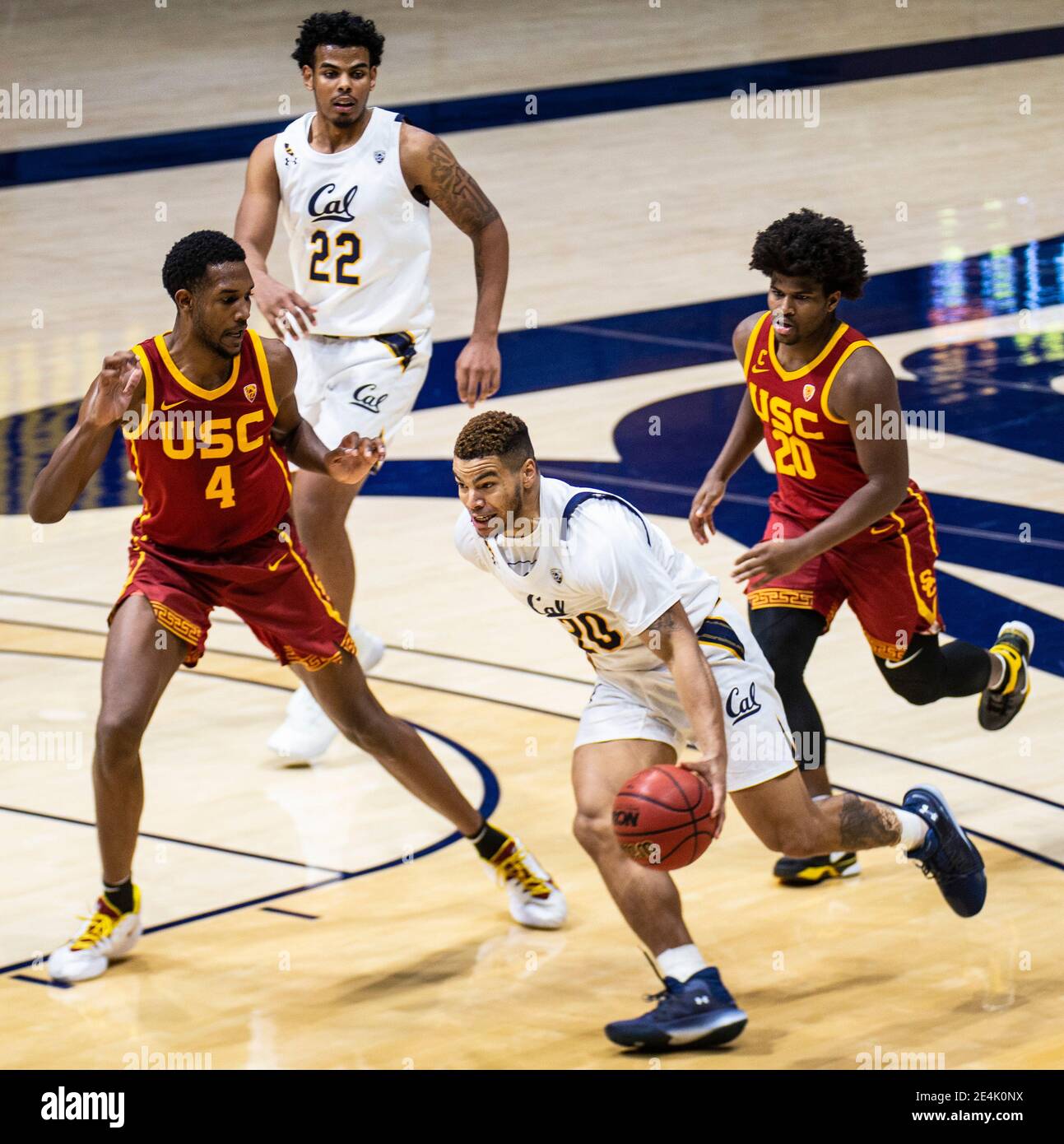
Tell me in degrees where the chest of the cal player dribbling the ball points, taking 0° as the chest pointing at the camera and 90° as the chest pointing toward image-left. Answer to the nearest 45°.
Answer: approximately 45°

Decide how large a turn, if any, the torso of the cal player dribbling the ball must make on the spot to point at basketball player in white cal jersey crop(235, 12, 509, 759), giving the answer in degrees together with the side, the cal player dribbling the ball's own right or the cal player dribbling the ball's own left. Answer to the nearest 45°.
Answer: approximately 90° to the cal player dribbling the ball's own right
